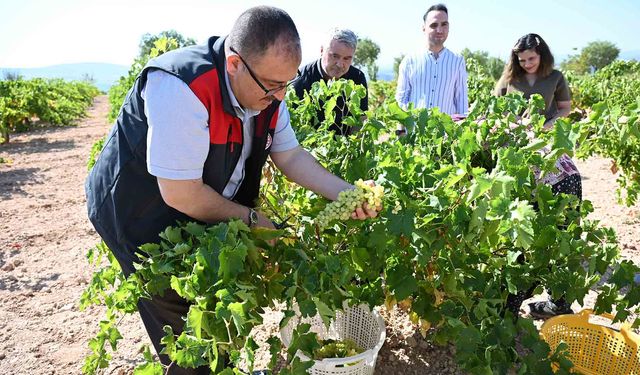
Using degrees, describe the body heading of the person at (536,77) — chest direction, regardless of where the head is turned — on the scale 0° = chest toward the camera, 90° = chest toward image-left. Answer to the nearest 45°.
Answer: approximately 45°

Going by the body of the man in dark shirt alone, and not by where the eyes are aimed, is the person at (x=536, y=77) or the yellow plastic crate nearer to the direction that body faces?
the yellow plastic crate

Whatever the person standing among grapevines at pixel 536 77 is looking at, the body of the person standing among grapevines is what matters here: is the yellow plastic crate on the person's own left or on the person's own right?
on the person's own left

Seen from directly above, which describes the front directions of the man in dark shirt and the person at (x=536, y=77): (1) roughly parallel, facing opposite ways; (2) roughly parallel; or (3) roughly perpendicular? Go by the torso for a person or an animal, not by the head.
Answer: roughly perpendicular

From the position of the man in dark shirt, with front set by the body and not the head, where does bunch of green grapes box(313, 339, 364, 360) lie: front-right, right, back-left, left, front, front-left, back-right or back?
front

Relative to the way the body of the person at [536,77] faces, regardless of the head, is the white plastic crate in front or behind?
in front

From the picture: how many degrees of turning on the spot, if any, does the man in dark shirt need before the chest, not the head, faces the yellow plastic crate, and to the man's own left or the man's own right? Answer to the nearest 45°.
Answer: approximately 45° to the man's own left

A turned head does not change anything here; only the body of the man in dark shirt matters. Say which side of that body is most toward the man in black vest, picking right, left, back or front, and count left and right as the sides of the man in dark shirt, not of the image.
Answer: front

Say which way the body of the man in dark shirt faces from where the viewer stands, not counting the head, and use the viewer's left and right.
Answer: facing the viewer
